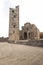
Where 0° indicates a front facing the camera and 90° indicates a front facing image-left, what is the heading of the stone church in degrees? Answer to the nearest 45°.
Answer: approximately 0°
